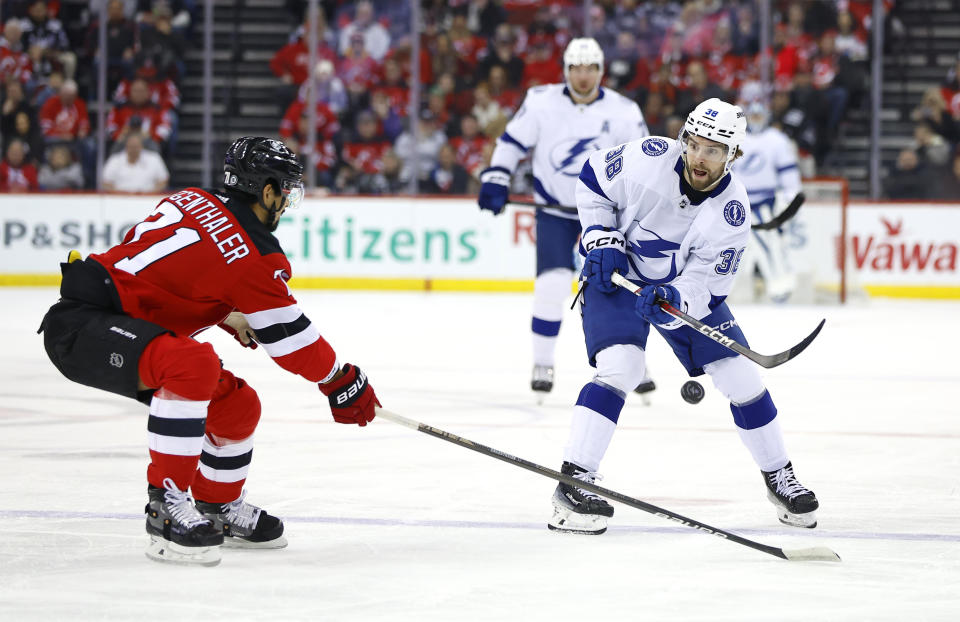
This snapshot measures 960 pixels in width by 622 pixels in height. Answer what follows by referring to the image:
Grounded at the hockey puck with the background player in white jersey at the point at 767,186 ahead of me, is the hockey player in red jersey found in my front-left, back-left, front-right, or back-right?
back-left

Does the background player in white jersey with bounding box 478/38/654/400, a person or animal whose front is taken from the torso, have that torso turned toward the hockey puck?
yes

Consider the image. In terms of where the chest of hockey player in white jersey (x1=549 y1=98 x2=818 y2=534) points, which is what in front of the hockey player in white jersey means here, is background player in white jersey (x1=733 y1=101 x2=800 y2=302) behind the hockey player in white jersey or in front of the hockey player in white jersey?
behind

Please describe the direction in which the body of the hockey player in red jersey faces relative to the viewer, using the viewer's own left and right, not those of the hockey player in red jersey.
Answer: facing to the right of the viewer

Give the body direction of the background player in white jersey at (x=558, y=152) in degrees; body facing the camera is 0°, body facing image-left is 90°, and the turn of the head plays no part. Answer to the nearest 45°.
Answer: approximately 0°

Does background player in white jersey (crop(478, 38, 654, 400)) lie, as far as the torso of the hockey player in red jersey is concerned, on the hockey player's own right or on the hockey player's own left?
on the hockey player's own left

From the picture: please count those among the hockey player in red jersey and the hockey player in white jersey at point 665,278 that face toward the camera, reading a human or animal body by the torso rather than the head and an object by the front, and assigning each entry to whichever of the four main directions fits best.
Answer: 1

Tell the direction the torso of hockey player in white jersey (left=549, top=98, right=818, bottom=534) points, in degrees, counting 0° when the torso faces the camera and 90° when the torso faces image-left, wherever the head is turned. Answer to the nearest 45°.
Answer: approximately 0°

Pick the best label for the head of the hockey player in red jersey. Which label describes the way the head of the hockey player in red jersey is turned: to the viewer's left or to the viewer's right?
to the viewer's right
